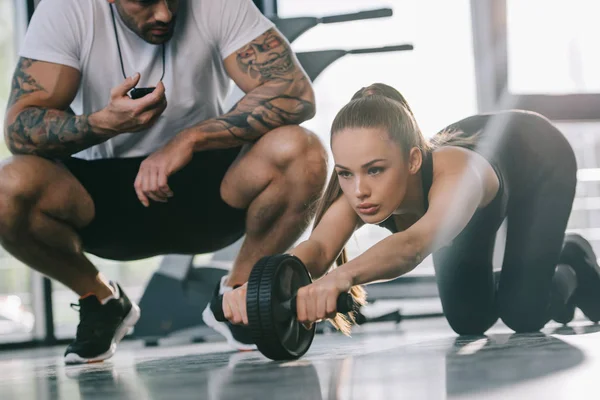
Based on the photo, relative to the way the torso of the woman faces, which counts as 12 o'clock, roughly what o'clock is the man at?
The man is roughly at 2 o'clock from the woman.

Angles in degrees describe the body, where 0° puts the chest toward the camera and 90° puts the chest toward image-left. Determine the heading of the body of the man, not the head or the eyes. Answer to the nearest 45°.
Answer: approximately 0°

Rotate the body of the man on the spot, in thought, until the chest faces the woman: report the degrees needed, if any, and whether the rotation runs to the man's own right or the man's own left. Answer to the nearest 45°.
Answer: approximately 45° to the man's own left

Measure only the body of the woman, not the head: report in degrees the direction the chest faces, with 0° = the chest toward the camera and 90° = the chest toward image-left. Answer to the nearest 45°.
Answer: approximately 45°
